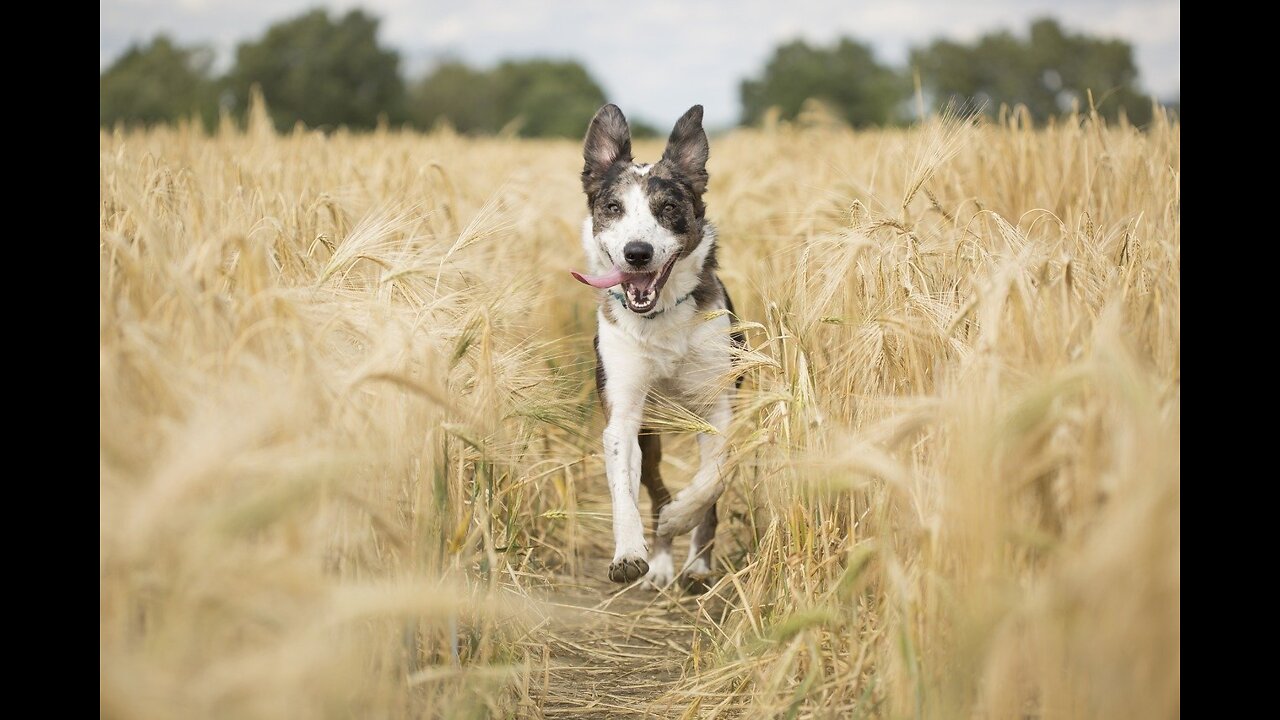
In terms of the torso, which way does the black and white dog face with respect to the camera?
toward the camera
